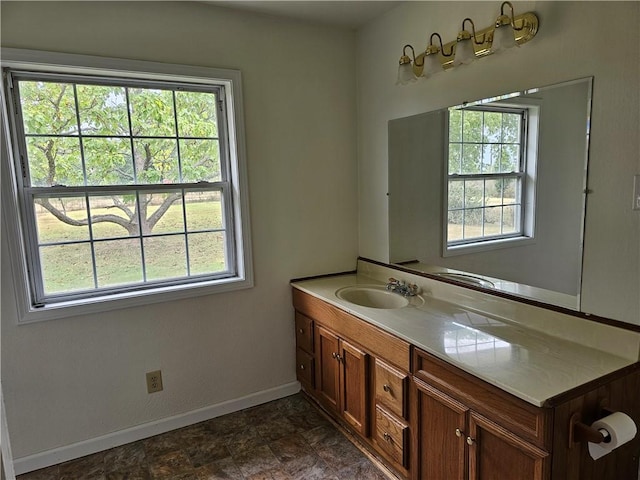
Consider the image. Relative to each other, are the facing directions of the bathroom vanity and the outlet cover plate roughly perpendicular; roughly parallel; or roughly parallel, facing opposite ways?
roughly perpendicular

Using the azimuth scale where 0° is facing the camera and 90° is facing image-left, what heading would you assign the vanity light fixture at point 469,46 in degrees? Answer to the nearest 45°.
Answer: approximately 45°

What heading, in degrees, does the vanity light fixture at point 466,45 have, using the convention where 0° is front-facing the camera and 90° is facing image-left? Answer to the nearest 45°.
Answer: approximately 45°

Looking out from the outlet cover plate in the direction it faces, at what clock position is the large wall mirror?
The large wall mirror is roughly at 10 o'clock from the outlet cover plate.

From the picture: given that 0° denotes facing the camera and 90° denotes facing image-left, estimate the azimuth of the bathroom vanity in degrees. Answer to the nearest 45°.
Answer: approximately 45°

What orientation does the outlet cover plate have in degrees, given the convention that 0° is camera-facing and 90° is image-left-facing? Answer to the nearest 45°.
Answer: approximately 0°

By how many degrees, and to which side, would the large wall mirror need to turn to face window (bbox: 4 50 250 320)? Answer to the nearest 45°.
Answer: approximately 45° to its right

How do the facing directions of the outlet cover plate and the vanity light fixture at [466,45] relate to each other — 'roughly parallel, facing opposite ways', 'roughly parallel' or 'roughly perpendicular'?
roughly perpendicular
